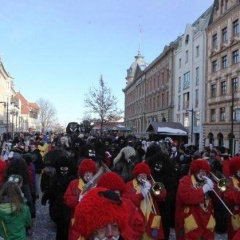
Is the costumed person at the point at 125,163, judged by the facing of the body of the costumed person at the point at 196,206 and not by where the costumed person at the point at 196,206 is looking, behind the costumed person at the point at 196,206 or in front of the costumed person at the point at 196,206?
behind

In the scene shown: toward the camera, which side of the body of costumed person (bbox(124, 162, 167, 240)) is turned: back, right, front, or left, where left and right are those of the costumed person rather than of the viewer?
front

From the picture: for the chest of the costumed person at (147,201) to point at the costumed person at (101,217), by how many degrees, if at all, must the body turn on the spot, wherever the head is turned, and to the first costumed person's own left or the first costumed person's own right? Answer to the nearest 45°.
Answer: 0° — they already face them

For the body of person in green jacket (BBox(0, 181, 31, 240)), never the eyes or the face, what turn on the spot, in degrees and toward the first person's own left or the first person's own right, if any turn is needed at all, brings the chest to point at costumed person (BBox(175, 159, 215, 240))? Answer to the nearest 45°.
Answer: approximately 90° to the first person's own right

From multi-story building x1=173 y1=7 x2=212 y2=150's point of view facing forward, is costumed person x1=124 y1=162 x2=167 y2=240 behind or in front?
in front

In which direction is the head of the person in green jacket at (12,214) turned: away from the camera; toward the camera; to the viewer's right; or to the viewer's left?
away from the camera

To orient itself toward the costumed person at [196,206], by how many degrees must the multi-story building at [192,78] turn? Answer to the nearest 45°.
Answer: approximately 45° to its left

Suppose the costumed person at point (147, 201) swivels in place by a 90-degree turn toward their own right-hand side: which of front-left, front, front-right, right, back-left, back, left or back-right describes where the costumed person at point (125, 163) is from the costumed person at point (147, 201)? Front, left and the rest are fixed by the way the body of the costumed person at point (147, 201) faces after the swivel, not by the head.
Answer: right

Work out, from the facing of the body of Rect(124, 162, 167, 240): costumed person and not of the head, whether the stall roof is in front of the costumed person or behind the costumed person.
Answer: behind

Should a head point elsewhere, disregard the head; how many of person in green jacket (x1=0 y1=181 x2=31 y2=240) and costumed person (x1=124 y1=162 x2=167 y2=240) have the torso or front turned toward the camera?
1

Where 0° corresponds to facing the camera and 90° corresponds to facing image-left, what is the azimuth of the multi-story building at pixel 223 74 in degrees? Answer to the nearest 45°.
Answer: approximately 45°

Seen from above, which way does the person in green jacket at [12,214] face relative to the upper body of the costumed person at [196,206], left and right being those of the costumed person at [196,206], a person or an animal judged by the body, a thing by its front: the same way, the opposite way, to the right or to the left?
the opposite way

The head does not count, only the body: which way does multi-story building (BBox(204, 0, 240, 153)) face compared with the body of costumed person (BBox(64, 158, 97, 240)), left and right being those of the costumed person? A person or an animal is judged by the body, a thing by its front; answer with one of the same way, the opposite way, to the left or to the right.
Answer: to the right

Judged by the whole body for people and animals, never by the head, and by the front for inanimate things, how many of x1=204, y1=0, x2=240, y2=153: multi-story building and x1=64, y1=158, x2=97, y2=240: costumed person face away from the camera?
0

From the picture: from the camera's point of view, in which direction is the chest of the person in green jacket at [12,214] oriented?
away from the camera

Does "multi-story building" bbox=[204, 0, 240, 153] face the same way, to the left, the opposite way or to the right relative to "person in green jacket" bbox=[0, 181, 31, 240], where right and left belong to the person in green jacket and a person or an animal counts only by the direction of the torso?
to the left
